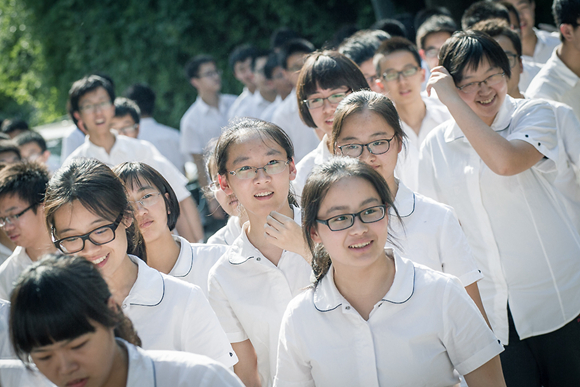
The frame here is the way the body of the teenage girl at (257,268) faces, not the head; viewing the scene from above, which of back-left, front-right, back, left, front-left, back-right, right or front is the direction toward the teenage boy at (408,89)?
back-left

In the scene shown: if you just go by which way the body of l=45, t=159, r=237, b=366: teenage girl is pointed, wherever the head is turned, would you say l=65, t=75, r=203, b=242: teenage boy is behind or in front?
behind

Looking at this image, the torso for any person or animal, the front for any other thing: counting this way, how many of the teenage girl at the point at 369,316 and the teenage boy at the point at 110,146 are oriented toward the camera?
2

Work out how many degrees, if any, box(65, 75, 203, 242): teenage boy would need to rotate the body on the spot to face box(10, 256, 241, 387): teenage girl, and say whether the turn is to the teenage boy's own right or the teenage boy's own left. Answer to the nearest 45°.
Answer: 0° — they already face them

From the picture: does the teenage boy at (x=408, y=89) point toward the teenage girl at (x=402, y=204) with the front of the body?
yes

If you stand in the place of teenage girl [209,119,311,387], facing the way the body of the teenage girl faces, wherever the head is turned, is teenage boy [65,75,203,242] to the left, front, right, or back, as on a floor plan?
back

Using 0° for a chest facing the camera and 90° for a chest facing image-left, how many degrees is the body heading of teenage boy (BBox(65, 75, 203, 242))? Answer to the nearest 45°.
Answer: approximately 0°

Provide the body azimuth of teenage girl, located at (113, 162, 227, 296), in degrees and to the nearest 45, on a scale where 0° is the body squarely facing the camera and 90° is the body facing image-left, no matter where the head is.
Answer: approximately 45°

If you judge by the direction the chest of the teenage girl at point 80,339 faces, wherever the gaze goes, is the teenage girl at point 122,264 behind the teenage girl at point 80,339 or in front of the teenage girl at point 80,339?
behind

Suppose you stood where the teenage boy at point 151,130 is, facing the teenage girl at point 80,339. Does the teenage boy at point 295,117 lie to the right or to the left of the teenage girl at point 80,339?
left

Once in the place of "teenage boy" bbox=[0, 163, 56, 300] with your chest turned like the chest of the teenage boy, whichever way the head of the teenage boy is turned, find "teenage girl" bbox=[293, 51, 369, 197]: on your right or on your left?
on your left

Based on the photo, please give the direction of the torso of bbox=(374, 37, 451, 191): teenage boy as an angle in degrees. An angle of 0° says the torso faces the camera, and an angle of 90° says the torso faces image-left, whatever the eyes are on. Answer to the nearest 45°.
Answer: approximately 0°

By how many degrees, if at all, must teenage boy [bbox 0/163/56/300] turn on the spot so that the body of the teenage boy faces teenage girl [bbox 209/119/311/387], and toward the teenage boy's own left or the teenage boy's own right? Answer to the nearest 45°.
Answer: approximately 90° to the teenage boy's own left
